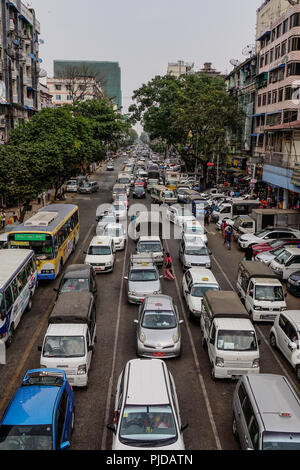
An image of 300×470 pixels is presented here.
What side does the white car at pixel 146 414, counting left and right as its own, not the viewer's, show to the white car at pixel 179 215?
back

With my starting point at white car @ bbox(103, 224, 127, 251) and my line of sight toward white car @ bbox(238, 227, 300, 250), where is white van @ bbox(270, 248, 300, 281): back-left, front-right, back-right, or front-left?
front-right

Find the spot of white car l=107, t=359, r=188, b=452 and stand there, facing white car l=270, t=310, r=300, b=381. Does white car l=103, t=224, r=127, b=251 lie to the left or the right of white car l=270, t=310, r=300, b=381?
left

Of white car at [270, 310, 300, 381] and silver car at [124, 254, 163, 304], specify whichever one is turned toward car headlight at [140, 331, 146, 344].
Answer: the silver car

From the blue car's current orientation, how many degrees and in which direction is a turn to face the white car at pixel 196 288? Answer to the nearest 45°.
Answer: approximately 135° to its left

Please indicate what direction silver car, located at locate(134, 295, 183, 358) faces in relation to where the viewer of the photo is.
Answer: facing the viewer

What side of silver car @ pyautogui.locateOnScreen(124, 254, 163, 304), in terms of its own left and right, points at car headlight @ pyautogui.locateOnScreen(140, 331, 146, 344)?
front

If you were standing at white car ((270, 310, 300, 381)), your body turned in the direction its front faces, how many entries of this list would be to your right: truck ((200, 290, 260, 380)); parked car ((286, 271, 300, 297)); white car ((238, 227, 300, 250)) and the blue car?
2

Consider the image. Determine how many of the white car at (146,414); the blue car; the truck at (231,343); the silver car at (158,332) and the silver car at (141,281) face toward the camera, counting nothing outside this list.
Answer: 5

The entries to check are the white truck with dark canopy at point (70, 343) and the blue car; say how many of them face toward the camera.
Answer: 2

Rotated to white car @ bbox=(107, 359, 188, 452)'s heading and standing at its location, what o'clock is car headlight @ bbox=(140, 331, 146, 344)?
The car headlight is roughly at 6 o'clock from the white car.

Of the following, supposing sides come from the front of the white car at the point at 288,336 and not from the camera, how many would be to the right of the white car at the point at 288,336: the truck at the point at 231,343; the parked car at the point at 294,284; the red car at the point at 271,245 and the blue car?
2

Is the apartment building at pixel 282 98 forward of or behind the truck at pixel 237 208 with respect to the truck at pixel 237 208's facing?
behind

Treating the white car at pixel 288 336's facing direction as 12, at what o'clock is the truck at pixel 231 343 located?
The truck is roughly at 3 o'clock from the white car.

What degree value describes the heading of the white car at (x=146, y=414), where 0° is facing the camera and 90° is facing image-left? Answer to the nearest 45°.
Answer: approximately 0°

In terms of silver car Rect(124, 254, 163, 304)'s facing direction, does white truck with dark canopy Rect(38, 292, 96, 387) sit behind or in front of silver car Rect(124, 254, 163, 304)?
in front

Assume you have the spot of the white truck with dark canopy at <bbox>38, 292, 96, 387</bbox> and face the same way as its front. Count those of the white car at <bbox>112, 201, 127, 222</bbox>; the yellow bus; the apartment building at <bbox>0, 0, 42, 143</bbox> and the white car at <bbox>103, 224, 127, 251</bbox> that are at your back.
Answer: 4

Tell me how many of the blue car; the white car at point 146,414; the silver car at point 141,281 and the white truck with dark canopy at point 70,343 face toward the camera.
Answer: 4

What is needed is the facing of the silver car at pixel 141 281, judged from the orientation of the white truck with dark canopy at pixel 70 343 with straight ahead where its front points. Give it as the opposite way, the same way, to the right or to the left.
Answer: the same way

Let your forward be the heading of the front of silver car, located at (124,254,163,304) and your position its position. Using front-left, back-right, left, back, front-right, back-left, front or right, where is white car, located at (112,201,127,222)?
back

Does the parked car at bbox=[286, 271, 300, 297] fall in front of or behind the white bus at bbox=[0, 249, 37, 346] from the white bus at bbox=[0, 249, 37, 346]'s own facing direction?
behind
